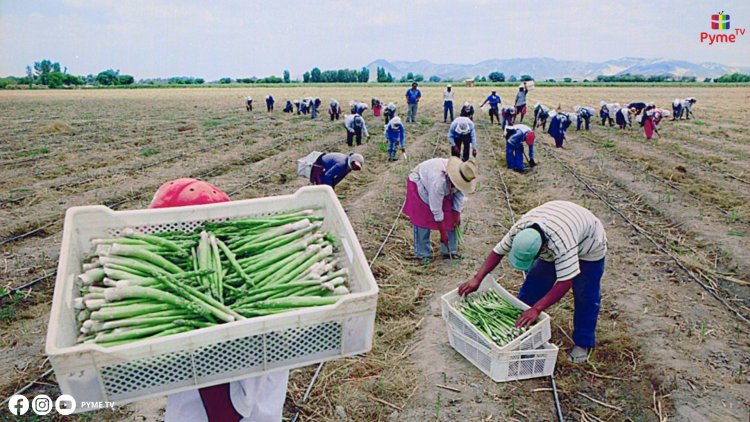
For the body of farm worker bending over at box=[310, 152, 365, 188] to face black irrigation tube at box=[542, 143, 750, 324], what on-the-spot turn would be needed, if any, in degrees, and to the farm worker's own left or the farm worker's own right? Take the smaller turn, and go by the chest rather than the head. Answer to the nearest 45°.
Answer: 0° — they already face it

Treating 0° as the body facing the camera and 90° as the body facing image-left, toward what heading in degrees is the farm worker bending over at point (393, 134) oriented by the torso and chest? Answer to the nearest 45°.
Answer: approximately 315°

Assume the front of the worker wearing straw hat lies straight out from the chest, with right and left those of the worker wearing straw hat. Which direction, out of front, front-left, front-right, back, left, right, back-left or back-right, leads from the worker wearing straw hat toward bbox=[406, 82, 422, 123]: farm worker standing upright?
back-left

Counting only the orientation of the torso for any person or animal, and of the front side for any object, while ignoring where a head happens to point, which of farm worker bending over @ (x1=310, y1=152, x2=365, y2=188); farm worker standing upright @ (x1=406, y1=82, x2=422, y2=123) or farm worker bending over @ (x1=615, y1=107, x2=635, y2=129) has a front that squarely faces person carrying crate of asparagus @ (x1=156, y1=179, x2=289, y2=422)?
farm worker standing upright @ (x1=406, y1=82, x2=422, y2=123)

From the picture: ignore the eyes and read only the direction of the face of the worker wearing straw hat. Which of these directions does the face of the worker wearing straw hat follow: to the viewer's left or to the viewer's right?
to the viewer's right

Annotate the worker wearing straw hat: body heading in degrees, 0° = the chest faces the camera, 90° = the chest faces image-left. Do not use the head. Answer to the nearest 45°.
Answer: approximately 315°

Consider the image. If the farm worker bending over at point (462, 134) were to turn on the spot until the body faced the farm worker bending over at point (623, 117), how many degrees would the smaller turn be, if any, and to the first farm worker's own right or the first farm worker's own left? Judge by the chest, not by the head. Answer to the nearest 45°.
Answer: approximately 135° to the first farm worker's own left
